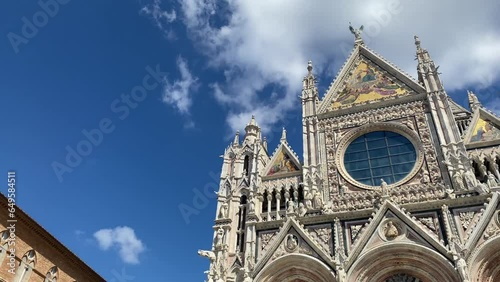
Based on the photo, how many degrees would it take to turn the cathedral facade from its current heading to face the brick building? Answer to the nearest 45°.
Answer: approximately 45° to its right

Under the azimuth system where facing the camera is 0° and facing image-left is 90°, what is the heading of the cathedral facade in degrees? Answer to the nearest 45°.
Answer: approximately 0°
